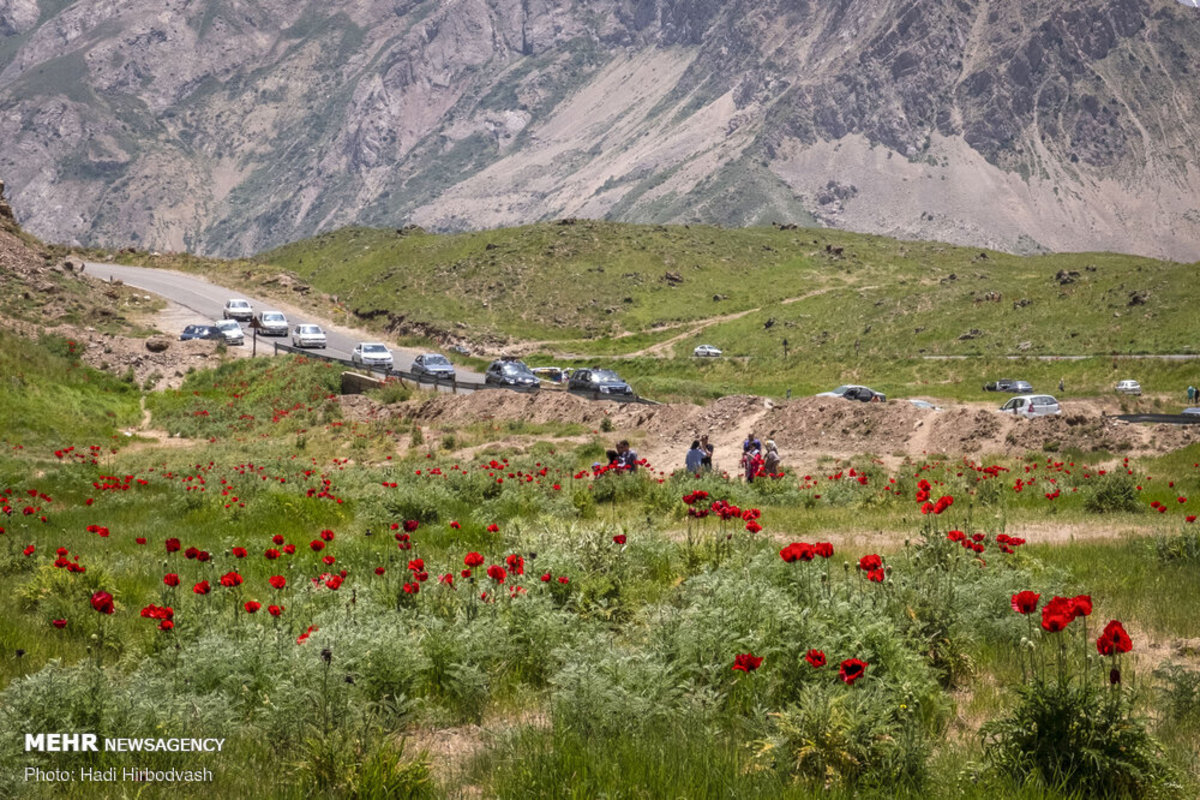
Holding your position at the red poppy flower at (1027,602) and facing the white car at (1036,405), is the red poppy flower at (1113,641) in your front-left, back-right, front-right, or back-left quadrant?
back-right

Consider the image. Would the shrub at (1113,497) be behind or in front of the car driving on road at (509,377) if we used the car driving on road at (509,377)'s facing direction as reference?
in front

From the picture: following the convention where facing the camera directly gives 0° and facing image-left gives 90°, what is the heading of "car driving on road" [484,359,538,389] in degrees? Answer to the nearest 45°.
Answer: approximately 315°

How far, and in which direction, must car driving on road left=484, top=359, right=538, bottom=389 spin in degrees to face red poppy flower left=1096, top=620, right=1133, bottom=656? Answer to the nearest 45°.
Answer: approximately 45° to its right

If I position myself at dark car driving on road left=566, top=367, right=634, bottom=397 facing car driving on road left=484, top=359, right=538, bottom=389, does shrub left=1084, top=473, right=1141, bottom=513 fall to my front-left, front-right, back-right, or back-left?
back-left

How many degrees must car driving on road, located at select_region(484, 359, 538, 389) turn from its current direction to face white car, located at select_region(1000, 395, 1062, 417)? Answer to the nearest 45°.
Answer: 0° — it already faces it
